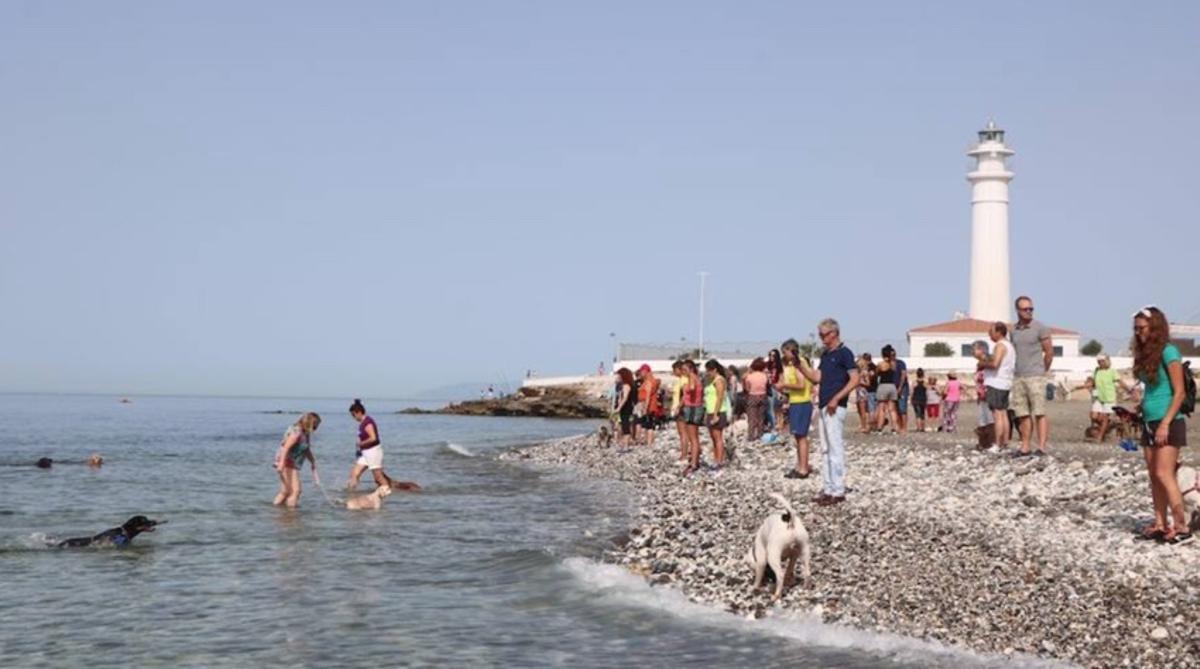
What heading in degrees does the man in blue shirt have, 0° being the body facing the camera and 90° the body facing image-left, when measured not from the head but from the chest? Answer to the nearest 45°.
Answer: approximately 45°

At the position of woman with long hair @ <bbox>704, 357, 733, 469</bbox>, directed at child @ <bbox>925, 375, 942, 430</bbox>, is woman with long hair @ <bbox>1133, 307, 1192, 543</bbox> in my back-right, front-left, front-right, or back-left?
back-right

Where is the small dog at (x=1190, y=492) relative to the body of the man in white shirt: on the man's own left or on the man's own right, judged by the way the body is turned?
on the man's own left

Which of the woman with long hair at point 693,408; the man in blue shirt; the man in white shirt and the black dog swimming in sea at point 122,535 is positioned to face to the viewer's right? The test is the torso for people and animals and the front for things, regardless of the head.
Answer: the black dog swimming in sea

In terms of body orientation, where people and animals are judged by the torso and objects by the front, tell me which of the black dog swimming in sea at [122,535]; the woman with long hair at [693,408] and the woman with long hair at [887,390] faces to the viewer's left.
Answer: the woman with long hair at [693,408]

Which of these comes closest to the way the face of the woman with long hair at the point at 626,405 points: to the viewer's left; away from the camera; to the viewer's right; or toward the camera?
to the viewer's left

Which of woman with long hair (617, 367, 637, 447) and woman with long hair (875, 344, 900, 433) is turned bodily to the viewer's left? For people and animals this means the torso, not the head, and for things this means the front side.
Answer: woman with long hair (617, 367, 637, 447)

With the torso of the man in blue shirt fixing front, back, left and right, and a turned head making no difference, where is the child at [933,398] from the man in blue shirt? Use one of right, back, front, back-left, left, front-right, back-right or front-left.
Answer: back-right

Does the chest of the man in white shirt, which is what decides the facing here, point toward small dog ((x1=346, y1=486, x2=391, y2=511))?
yes

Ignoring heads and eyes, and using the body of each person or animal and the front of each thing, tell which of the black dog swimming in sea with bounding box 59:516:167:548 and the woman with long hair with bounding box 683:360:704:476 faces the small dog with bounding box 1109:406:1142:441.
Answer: the black dog swimming in sea

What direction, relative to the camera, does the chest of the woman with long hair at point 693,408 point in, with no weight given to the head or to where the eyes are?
to the viewer's left
